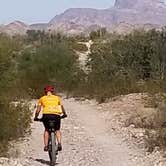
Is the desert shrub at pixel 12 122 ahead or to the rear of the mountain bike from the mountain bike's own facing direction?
ahead

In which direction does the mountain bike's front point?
away from the camera

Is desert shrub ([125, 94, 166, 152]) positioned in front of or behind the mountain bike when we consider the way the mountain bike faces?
in front

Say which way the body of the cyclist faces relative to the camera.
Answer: away from the camera

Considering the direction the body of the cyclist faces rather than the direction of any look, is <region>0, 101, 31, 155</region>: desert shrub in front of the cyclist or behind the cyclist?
in front
